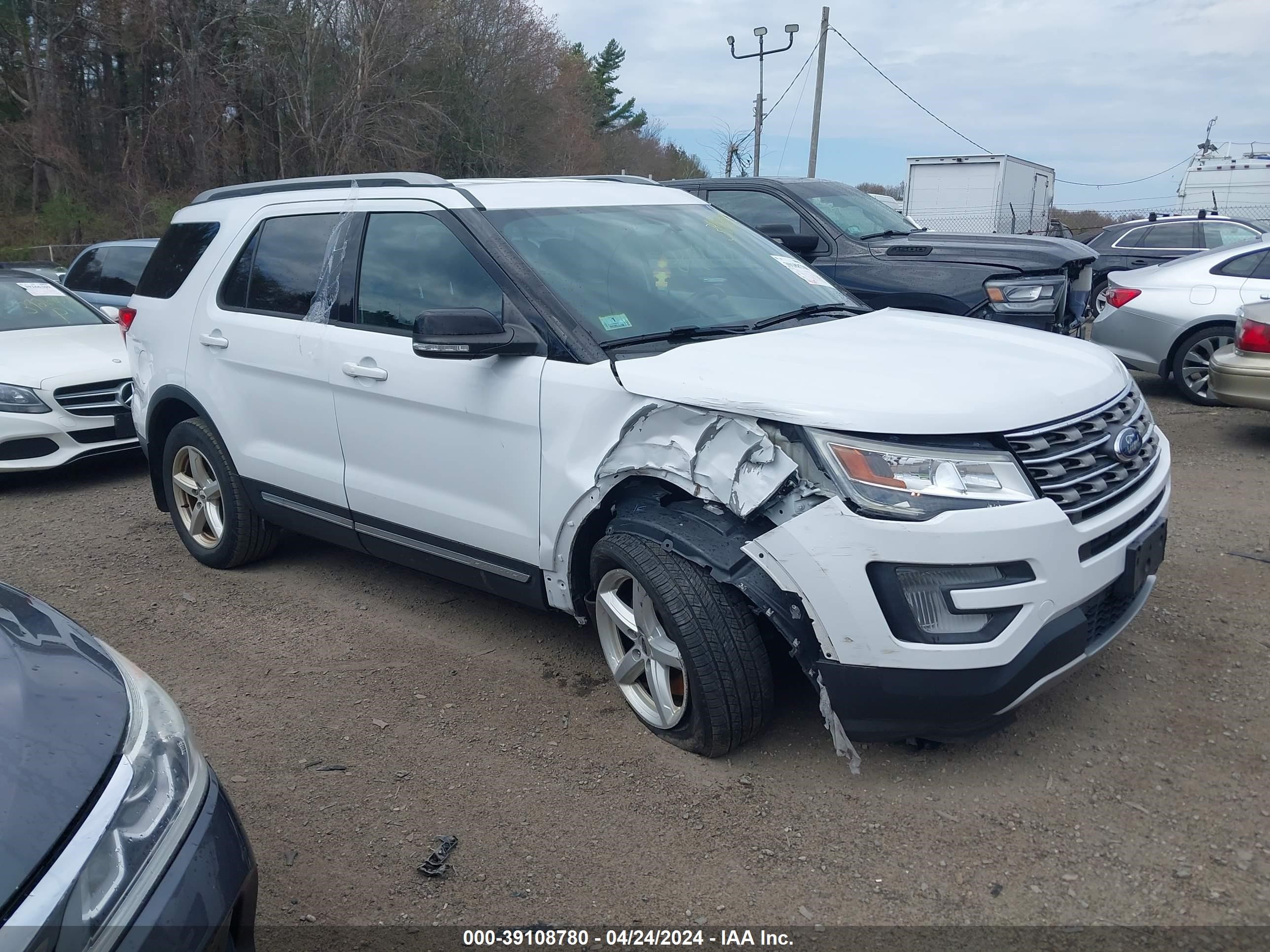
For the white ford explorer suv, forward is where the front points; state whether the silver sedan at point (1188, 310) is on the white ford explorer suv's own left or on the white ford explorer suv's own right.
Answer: on the white ford explorer suv's own left

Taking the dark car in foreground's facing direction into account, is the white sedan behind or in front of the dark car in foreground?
behind

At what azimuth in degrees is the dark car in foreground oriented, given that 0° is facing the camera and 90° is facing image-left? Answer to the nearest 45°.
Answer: approximately 315°

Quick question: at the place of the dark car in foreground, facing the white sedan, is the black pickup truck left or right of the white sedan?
right

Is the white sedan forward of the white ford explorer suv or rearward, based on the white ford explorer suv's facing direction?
rearward

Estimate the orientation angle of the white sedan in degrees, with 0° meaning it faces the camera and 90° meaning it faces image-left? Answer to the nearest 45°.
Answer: approximately 315°
